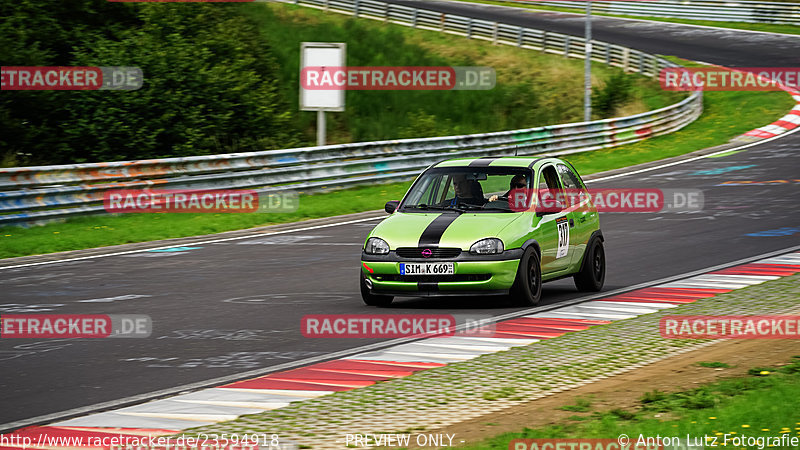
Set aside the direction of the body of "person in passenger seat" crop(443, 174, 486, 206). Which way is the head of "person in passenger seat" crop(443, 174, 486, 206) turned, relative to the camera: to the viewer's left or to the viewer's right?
to the viewer's left

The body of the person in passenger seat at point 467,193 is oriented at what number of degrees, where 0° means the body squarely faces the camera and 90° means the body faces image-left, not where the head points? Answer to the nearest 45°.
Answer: approximately 45°

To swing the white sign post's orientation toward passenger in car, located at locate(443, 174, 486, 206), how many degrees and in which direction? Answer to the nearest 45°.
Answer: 0° — it already faces them

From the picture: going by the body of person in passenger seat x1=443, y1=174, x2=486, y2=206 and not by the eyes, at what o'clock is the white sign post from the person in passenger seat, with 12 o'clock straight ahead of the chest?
The white sign post is roughly at 4 o'clock from the person in passenger seat.
